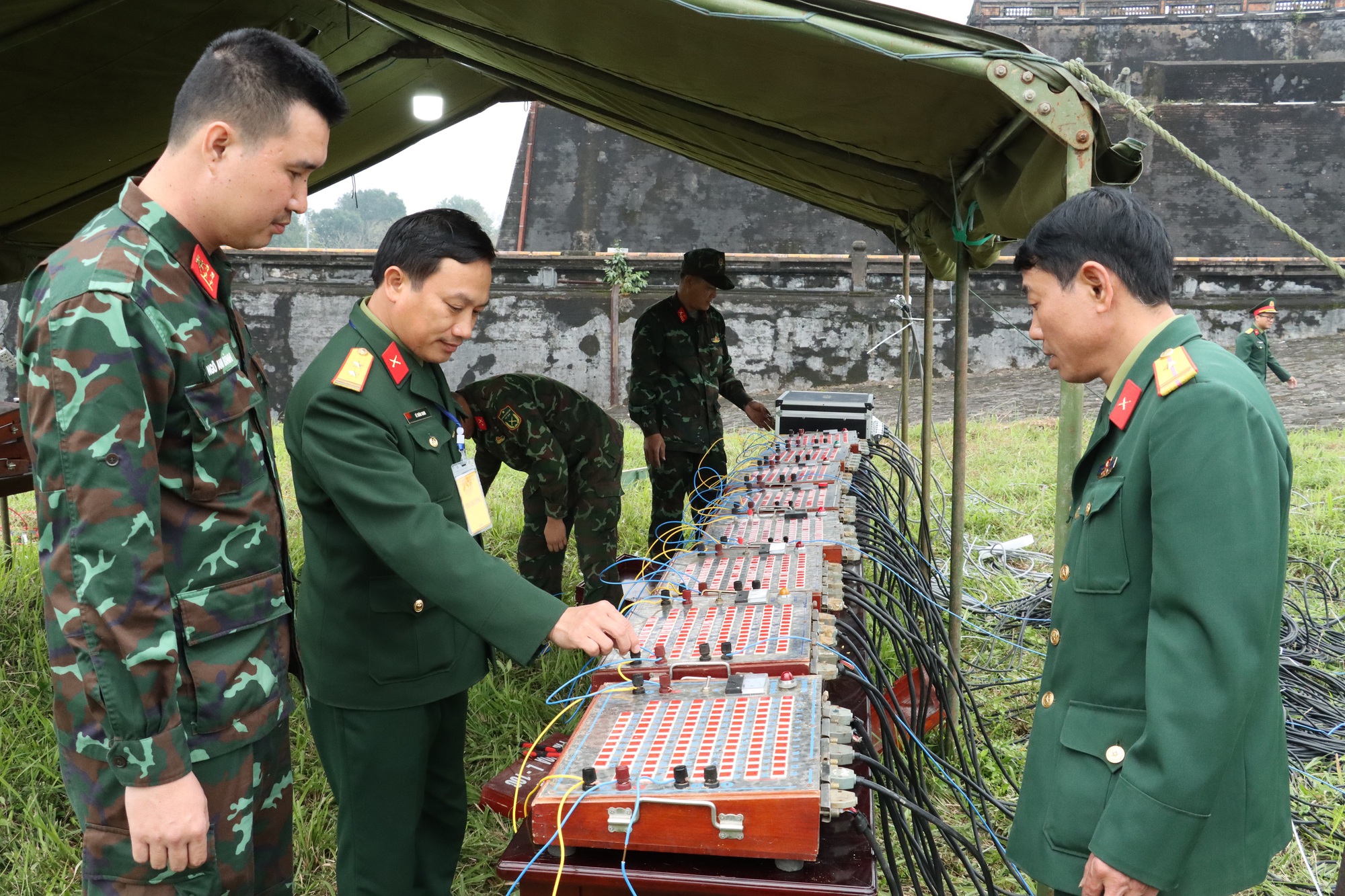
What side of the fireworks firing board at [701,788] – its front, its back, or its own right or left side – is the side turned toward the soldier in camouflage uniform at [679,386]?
back

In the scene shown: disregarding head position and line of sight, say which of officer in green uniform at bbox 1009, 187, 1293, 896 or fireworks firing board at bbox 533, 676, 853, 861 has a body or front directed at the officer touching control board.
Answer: the officer in green uniform

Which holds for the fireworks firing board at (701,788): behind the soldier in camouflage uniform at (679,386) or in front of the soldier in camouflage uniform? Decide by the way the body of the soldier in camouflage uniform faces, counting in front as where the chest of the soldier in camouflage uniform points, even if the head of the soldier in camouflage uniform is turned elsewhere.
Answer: in front

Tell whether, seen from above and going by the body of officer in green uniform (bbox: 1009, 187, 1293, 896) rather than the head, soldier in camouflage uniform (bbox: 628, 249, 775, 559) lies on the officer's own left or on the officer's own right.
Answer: on the officer's own right

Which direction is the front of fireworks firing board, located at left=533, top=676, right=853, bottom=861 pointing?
toward the camera

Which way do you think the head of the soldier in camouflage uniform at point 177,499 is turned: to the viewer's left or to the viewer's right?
to the viewer's right

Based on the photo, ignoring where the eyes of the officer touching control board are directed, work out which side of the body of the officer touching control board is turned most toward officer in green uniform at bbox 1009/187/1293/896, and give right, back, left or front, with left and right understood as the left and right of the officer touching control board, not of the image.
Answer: front

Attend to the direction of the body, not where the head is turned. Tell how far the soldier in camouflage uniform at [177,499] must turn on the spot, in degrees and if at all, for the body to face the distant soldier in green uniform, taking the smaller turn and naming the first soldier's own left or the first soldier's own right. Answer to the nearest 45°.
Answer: approximately 45° to the first soldier's own left

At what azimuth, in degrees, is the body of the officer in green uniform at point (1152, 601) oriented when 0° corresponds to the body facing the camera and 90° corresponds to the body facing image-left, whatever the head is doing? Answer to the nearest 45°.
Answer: approximately 90°

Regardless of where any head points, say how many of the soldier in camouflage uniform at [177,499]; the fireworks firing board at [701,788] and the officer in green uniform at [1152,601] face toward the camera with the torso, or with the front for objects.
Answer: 1

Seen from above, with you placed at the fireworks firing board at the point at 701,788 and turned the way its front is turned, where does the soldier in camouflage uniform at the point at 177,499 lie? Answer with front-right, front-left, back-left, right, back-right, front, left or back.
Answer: right

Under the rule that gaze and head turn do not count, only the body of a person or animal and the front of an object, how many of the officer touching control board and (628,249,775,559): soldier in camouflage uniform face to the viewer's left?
0

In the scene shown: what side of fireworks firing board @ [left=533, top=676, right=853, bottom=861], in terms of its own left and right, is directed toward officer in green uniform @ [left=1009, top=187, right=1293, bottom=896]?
left

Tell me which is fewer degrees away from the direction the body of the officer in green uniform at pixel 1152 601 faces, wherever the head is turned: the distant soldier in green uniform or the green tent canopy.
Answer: the green tent canopy

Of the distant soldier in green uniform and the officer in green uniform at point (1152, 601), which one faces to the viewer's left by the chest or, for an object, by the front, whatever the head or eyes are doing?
the officer in green uniform

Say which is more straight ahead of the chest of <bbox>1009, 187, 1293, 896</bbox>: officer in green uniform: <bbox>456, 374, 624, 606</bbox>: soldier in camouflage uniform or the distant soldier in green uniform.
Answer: the soldier in camouflage uniform

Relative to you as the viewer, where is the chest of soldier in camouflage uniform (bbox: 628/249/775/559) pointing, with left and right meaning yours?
facing the viewer and to the right of the viewer

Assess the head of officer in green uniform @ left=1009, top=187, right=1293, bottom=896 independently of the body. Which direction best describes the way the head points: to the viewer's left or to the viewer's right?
to the viewer's left
